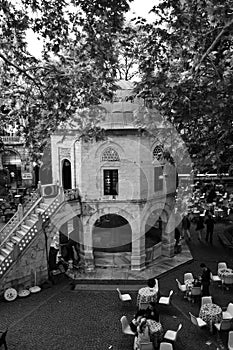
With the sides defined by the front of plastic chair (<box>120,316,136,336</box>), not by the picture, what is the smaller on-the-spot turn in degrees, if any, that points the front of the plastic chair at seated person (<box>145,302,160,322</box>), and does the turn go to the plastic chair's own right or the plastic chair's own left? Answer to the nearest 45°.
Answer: approximately 45° to the plastic chair's own left

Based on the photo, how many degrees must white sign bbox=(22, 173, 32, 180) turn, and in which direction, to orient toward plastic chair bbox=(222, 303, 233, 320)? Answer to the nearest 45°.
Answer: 0° — it already faces it

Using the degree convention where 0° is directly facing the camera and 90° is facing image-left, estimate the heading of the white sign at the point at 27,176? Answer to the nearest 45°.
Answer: approximately 0°

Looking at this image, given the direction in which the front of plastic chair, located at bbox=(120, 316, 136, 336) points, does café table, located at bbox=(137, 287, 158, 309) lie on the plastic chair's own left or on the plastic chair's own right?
on the plastic chair's own left

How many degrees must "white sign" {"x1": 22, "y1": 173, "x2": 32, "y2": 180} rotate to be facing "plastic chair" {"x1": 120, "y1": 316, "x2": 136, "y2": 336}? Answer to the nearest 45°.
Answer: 0° — it already faces it
